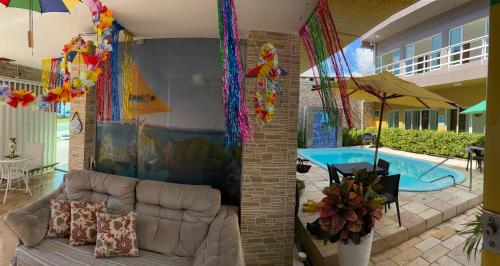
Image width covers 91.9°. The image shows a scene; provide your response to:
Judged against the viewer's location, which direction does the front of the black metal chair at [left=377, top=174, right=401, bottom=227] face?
facing away from the viewer and to the left of the viewer

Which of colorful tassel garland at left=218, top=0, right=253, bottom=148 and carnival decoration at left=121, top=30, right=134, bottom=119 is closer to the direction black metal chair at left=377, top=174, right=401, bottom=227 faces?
the carnival decoration

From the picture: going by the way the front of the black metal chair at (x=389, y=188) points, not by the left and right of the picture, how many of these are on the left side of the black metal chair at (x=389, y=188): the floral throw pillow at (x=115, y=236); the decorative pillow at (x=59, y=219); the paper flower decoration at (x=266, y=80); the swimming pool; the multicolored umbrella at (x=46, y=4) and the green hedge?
4

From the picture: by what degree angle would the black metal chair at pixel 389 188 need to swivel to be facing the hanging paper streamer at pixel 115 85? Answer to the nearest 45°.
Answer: approximately 90° to its left

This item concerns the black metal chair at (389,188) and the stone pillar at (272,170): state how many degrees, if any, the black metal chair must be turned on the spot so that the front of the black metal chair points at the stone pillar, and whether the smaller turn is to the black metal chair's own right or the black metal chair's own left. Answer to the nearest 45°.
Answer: approximately 90° to the black metal chair's own left

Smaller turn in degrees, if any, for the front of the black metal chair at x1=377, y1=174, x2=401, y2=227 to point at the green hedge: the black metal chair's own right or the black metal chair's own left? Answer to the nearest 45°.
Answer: approximately 45° to the black metal chair's own right

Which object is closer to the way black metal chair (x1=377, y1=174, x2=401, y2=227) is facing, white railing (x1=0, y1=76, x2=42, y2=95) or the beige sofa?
the white railing

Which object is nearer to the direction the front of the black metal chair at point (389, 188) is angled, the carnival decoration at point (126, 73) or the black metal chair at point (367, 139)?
the black metal chair

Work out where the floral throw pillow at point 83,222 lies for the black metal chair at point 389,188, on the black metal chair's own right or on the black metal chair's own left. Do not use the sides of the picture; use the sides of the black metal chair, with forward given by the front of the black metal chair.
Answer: on the black metal chair's own left

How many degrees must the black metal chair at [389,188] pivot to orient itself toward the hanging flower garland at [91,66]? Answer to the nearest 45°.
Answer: approximately 90° to its left

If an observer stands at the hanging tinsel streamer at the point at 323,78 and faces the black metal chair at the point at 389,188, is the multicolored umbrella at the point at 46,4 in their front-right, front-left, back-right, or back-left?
back-left
